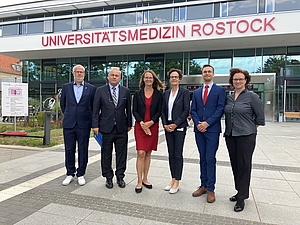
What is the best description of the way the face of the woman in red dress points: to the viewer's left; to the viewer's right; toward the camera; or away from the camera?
toward the camera

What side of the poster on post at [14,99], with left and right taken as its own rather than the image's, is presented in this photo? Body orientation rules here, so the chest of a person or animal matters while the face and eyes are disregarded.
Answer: front

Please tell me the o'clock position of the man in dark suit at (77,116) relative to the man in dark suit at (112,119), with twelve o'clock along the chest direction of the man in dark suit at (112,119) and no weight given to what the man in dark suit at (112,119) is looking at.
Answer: the man in dark suit at (77,116) is roughly at 4 o'clock from the man in dark suit at (112,119).

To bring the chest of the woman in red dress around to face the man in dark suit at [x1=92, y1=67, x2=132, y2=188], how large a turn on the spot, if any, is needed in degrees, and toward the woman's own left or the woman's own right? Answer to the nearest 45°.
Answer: approximately 90° to the woman's own right

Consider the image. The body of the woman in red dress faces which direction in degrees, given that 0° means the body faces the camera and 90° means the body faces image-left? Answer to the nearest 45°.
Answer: approximately 0°

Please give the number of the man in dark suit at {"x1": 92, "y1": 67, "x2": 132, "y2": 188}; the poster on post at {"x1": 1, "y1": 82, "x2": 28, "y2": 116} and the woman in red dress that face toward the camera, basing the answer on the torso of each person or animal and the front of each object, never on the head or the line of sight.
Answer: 3

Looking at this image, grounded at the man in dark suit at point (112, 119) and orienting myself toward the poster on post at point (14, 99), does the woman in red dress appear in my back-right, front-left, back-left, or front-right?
back-right

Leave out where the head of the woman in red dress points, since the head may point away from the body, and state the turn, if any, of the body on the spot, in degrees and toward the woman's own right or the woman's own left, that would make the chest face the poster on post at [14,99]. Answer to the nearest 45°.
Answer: approximately 135° to the woman's own right

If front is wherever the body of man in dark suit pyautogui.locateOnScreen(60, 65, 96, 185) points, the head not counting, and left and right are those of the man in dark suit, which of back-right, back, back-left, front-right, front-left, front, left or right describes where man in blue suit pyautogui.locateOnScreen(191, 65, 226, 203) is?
front-left

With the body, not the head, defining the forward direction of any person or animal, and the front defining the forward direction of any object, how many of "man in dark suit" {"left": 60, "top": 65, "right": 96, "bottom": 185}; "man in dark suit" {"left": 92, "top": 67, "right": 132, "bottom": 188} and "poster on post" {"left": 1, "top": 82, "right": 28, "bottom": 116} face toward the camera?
3

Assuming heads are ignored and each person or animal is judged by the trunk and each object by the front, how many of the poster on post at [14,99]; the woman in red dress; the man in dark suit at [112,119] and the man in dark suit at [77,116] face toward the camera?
4

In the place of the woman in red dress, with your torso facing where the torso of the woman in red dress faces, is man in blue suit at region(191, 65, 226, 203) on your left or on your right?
on your left

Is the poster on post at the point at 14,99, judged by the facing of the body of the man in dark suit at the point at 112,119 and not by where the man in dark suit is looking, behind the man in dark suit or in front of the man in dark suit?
behind

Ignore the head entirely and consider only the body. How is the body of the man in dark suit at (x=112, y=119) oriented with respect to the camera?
toward the camera
